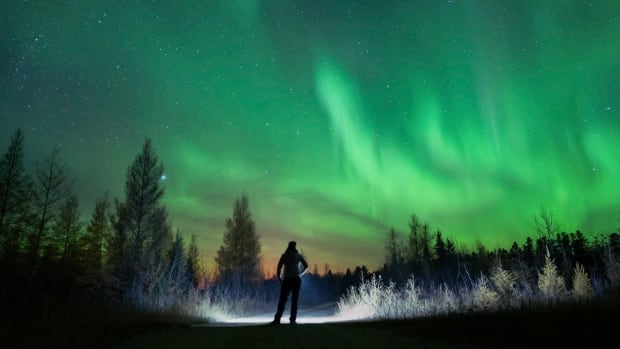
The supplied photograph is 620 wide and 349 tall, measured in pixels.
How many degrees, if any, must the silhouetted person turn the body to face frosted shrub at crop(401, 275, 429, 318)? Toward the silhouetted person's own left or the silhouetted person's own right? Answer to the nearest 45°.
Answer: approximately 45° to the silhouetted person's own right

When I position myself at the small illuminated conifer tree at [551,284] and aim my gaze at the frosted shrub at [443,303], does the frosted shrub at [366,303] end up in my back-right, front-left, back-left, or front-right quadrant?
front-right

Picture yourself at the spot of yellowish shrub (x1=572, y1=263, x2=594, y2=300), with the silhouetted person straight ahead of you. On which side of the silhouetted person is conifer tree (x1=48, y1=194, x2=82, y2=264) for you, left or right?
right

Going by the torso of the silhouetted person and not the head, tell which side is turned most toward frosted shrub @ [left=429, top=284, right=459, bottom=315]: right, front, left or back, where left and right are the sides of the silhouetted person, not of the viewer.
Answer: right

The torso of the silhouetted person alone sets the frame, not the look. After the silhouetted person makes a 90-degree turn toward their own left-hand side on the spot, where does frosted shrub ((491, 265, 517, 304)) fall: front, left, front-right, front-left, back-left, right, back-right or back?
back

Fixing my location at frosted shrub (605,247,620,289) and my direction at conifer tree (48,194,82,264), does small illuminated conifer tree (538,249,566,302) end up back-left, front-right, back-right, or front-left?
front-left

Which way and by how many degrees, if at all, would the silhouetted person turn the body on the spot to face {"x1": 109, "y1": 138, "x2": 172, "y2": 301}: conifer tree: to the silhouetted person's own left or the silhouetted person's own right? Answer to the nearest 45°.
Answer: approximately 45° to the silhouetted person's own left

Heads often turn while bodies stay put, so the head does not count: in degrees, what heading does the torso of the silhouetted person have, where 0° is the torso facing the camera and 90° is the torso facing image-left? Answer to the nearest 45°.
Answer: approximately 180°

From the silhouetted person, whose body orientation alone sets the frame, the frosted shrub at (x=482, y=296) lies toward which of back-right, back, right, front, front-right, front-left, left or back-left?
right

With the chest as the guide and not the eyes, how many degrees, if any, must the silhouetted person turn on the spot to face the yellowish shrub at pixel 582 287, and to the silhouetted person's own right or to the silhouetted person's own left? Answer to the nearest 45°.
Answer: approximately 90° to the silhouetted person's own right

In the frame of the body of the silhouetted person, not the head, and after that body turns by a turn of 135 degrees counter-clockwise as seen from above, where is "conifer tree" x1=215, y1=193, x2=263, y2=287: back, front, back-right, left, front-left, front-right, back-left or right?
back-right

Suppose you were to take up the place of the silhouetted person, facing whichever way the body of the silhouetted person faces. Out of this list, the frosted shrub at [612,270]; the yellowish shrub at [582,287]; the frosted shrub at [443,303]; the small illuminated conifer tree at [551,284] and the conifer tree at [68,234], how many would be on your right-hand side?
4

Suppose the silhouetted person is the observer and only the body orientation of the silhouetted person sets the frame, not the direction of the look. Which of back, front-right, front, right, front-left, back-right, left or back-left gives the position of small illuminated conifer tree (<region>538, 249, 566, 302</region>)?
right

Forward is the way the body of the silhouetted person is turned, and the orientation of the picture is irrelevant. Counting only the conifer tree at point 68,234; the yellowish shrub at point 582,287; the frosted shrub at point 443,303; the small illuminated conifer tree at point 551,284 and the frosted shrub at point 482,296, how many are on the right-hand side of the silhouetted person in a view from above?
4
